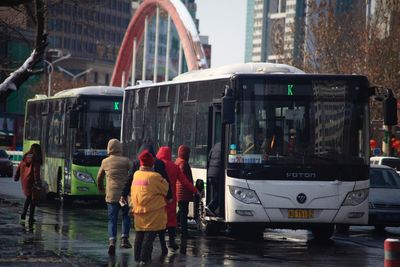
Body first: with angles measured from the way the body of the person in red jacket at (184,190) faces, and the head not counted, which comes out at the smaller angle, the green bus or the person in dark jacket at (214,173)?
the person in dark jacket

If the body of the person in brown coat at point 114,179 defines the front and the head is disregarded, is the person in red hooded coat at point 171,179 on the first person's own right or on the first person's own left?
on the first person's own right

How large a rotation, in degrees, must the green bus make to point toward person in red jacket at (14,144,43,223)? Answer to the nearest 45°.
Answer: approximately 45° to its right

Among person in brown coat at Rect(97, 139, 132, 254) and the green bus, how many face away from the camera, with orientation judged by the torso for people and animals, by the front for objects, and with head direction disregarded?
1

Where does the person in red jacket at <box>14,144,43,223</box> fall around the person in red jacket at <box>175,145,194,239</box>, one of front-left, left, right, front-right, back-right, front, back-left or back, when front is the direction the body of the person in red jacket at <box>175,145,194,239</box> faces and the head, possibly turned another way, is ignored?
back-left

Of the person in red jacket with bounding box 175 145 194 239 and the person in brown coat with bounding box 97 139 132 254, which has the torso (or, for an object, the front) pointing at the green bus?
the person in brown coat

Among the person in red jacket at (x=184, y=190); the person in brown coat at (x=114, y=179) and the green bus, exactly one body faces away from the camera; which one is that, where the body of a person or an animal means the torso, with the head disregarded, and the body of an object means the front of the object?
the person in brown coat

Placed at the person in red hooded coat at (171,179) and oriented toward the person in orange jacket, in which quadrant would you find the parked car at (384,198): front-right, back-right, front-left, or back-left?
back-left

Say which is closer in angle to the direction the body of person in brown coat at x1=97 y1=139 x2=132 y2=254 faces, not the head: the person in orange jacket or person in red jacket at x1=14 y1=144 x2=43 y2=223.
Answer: the person in red jacket

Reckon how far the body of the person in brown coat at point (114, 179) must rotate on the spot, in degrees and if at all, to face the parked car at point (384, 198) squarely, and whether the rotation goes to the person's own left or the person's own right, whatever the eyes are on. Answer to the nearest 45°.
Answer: approximately 45° to the person's own right

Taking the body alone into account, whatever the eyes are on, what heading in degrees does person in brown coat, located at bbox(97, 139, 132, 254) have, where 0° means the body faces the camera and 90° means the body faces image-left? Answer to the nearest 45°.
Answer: approximately 180°
